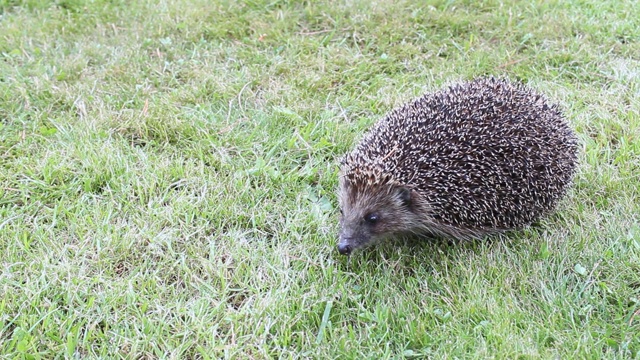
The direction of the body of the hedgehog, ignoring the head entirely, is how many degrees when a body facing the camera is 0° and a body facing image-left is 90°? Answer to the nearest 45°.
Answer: approximately 45°
